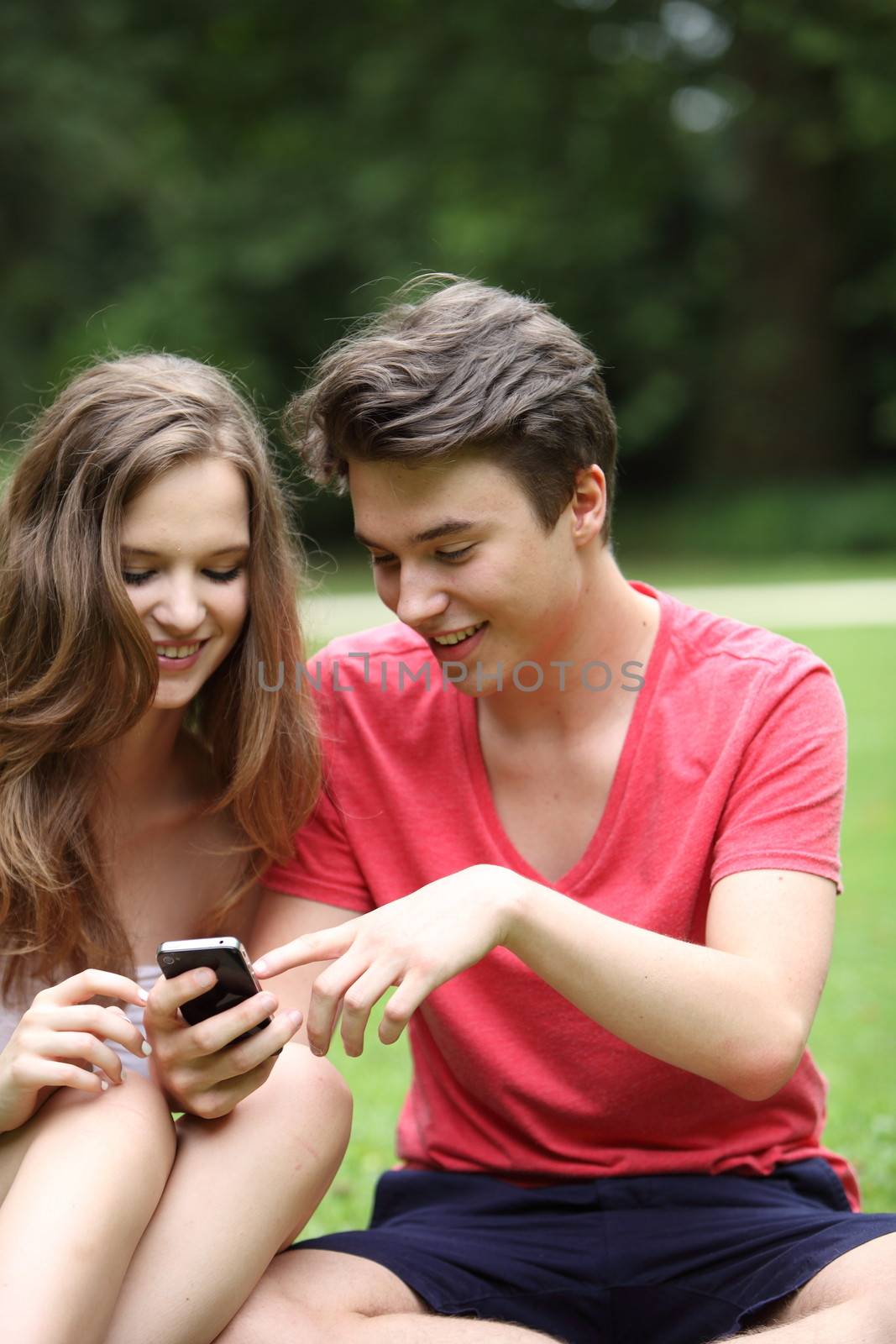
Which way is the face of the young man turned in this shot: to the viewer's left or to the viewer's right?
to the viewer's left

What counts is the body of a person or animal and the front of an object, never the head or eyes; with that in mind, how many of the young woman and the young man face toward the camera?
2

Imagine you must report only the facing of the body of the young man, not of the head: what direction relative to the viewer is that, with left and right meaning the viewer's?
facing the viewer

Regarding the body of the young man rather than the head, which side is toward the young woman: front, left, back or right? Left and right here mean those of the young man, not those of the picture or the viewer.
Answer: right

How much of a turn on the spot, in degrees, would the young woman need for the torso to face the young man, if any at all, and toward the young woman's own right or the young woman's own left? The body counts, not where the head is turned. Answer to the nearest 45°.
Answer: approximately 90° to the young woman's own left
